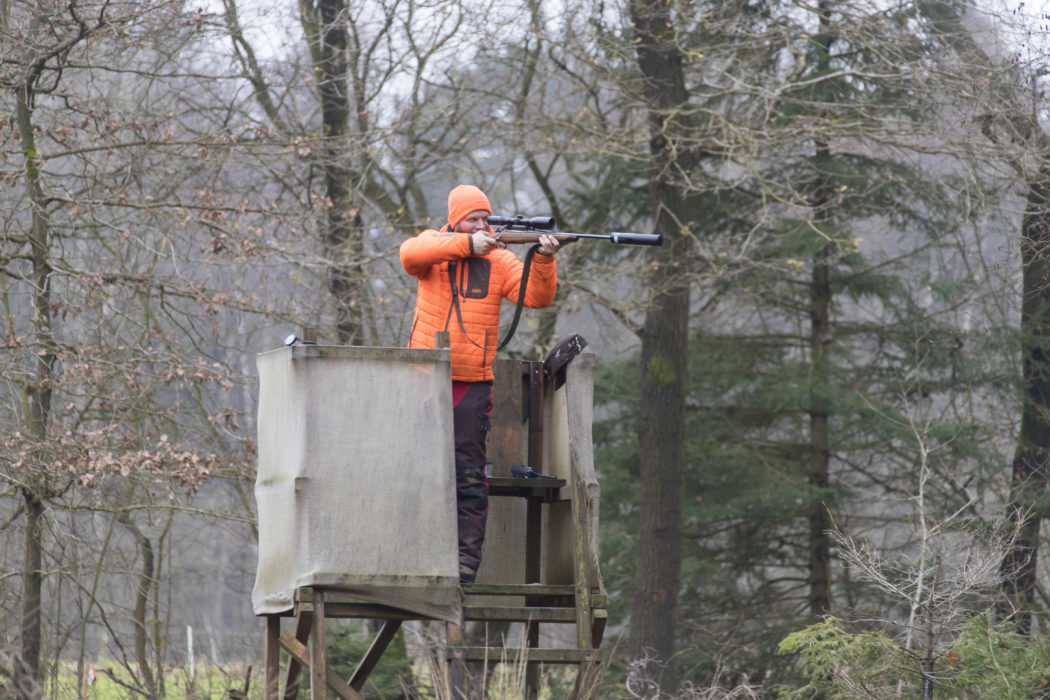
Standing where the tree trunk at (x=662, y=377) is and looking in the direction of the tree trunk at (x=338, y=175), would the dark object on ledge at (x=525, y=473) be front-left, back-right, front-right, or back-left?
front-left

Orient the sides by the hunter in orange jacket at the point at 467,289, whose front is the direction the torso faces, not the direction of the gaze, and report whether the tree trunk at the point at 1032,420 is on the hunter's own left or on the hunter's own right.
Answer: on the hunter's own left

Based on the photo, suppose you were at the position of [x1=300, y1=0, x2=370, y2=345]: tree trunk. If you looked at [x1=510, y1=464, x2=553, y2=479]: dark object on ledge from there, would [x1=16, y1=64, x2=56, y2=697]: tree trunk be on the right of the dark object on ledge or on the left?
right

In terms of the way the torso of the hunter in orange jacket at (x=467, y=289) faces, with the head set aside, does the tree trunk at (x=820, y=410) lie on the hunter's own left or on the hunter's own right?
on the hunter's own left

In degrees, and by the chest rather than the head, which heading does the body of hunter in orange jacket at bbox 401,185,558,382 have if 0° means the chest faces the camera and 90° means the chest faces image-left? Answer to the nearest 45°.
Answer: approximately 315°

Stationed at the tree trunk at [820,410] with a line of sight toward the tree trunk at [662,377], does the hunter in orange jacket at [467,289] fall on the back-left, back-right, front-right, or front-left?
front-left

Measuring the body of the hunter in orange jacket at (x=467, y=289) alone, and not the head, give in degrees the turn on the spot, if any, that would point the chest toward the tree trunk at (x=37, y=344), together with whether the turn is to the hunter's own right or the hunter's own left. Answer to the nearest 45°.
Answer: approximately 180°

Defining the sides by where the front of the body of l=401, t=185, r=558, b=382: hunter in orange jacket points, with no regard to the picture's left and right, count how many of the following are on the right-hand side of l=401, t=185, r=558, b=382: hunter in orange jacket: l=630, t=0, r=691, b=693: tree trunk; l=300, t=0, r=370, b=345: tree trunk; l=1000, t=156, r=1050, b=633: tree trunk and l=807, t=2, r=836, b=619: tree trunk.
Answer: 0

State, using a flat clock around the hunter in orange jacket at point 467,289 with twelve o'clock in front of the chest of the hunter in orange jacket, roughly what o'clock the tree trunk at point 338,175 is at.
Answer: The tree trunk is roughly at 7 o'clock from the hunter in orange jacket.
